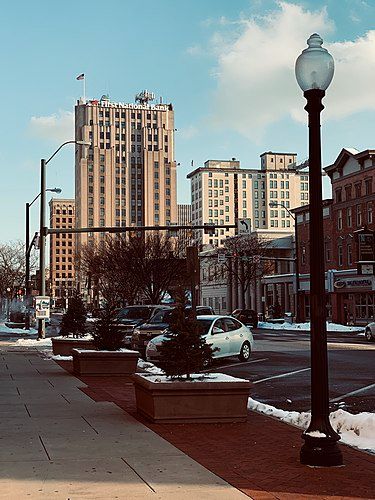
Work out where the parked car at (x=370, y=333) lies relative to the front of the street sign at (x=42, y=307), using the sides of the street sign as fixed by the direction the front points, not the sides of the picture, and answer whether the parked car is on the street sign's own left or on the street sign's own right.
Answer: on the street sign's own left

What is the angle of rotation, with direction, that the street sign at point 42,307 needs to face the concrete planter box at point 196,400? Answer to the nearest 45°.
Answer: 0° — it already faces it

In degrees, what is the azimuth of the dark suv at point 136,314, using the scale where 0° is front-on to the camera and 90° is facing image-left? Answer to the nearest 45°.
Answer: approximately 45°

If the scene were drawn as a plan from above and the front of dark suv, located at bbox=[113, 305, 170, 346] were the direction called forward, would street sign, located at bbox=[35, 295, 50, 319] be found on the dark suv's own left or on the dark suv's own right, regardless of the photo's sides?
on the dark suv's own right

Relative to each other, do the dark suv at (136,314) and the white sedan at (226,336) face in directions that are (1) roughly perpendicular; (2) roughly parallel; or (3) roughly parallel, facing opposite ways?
roughly parallel

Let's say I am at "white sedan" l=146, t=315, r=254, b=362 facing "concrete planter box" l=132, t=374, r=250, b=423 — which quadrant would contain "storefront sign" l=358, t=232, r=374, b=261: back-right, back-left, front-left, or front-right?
back-left

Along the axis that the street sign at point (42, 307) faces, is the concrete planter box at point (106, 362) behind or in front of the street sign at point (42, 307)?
in front

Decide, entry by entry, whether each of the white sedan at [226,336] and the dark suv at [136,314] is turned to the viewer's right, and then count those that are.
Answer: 0

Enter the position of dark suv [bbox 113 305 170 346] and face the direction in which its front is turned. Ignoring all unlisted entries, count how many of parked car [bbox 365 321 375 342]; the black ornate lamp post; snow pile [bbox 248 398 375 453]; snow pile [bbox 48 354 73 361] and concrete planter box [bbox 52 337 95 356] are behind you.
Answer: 1

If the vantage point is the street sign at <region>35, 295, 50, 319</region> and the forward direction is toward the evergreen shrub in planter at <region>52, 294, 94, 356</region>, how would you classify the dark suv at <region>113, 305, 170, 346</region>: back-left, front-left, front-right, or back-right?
front-left

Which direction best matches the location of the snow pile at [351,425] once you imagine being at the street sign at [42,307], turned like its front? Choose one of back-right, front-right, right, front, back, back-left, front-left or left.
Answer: front

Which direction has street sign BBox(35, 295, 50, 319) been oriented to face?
toward the camera

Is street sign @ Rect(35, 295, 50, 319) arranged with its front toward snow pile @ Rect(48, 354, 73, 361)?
yes
